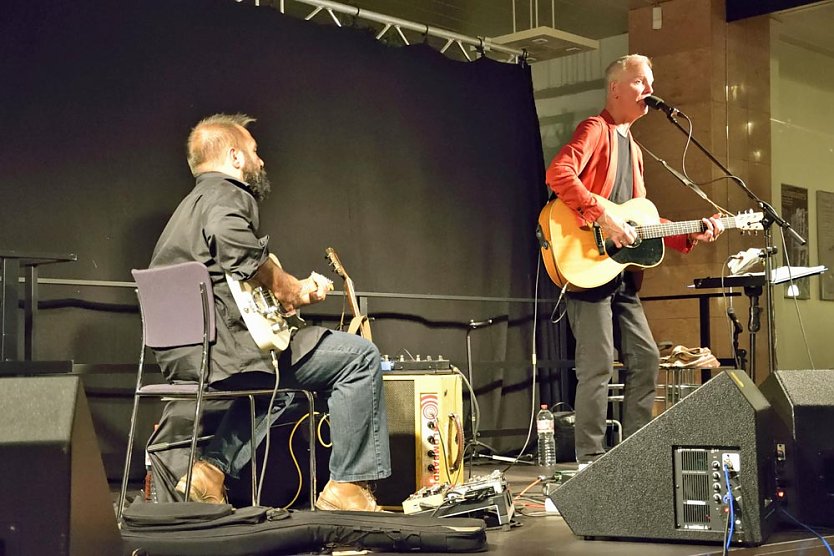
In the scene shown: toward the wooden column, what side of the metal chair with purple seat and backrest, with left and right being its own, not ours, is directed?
front

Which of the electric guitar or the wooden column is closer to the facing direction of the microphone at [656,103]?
the electric guitar

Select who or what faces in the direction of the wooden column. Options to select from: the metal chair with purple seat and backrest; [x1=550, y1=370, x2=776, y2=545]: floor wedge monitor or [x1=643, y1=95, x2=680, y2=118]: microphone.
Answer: the metal chair with purple seat and backrest

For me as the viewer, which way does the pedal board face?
facing to the left of the viewer

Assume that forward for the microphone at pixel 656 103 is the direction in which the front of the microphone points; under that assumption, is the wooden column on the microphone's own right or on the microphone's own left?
on the microphone's own right

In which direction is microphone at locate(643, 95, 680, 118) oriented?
to the viewer's left

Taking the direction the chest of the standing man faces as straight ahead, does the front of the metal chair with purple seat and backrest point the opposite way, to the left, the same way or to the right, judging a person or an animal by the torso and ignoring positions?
to the left

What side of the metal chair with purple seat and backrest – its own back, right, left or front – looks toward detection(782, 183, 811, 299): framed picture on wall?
front

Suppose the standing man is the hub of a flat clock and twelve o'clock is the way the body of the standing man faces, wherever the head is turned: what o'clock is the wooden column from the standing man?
The wooden column is roughly at 8 o'clock from the standing man.

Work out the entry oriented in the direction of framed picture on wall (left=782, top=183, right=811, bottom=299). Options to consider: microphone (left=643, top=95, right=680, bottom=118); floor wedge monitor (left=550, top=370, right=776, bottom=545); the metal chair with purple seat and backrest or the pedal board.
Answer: the metal chair with purple seat and backrest
